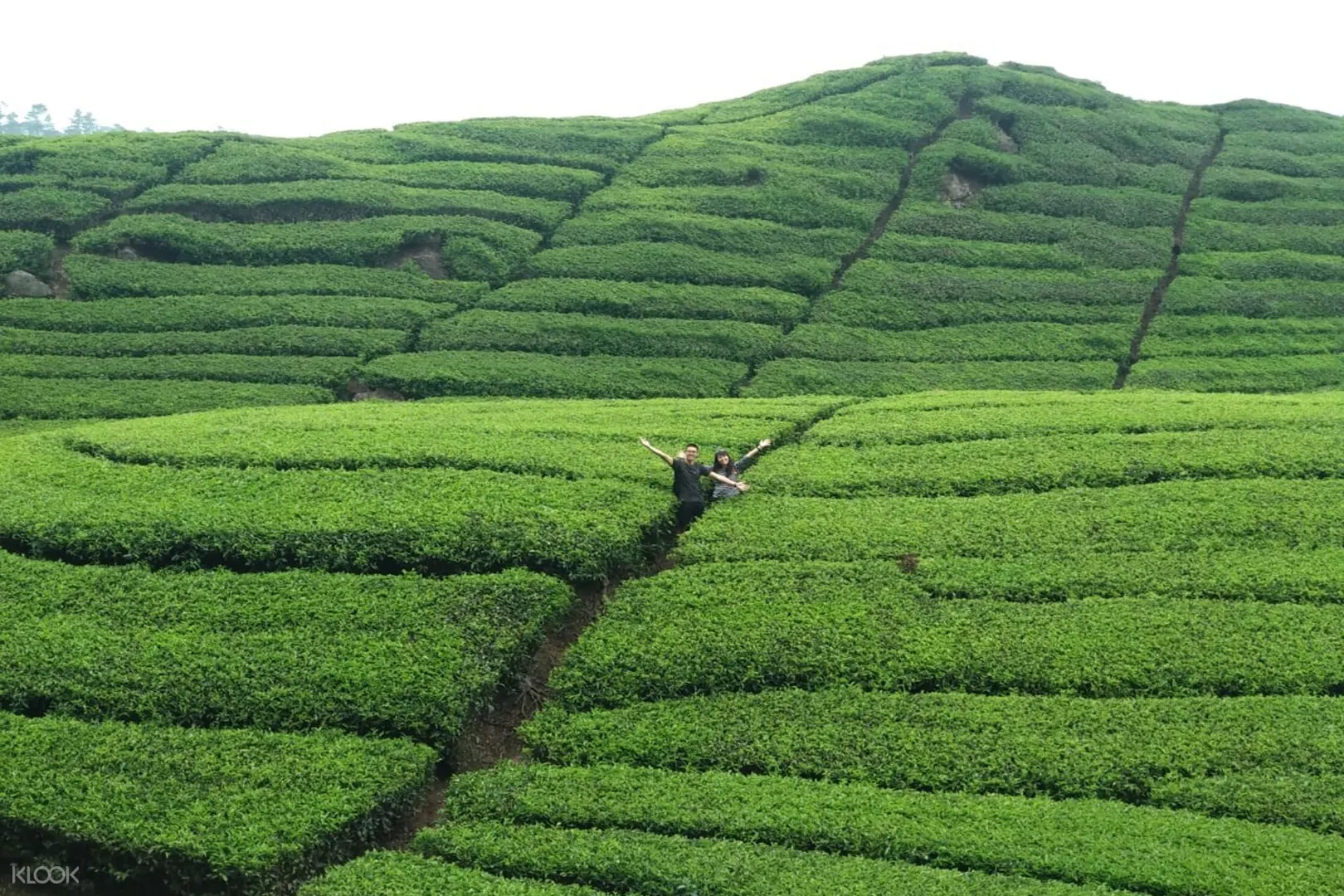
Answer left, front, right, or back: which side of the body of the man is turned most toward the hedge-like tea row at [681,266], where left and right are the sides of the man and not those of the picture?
back

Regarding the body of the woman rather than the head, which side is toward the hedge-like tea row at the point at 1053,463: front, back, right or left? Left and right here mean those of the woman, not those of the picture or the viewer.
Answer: left

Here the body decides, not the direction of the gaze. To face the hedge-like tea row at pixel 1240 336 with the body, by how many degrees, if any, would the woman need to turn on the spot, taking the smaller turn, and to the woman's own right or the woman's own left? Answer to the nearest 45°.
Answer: approximately 135° to the woman's own left

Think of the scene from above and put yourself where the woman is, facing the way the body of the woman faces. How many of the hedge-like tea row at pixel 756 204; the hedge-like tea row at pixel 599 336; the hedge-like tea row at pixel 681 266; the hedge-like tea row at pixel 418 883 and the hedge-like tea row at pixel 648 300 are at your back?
4

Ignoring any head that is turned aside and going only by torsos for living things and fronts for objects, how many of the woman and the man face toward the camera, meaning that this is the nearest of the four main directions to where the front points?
2

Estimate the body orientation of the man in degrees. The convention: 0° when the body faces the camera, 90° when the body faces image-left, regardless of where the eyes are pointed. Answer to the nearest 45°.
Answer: approximately 0°

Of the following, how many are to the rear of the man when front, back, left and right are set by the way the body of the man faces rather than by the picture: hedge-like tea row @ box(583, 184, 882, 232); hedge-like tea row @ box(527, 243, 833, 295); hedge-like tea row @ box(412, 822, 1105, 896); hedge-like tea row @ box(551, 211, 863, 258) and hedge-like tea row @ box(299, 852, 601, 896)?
3

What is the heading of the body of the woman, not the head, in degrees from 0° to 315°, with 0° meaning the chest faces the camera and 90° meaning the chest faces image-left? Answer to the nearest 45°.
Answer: approximately 0°

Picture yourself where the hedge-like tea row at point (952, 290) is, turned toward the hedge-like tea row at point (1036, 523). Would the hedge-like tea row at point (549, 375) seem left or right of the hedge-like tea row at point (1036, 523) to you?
right
